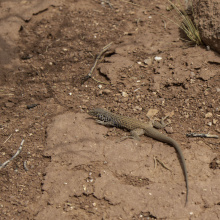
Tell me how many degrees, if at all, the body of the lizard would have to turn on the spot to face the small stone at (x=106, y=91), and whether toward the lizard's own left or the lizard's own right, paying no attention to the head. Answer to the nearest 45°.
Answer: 0° — it already faces it

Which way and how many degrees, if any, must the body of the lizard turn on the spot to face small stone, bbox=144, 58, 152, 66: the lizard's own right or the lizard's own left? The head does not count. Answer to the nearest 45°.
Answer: approximately 45° to the lizard's own right

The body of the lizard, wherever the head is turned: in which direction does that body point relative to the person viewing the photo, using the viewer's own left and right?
facing away from the viewer and to the left of the viewer
